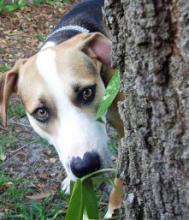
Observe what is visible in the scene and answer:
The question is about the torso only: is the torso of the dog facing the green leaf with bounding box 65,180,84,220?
yes

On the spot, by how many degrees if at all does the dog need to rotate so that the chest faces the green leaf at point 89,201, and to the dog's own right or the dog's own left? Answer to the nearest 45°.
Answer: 0° — it already faces it

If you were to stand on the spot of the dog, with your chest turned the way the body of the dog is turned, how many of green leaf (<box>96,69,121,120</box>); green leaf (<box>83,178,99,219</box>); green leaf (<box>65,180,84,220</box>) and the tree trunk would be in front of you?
4

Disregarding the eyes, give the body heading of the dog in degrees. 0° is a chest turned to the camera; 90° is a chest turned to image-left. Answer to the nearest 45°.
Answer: approximately 0°

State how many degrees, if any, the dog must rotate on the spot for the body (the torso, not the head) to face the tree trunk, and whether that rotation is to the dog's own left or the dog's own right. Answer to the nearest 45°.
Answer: approximately 90° to the dog's own left
